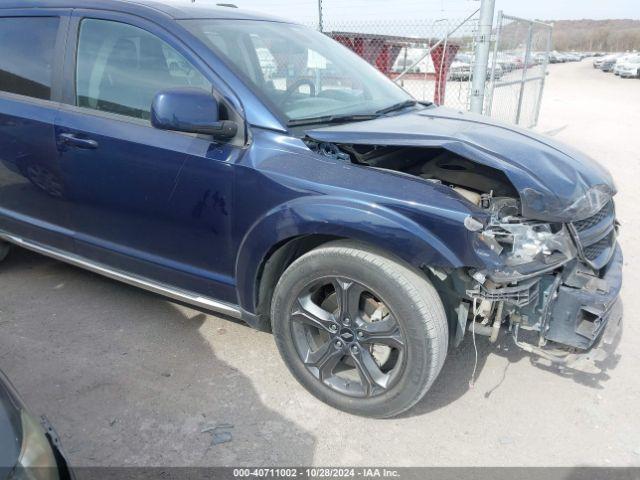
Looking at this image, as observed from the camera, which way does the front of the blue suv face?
facing the viewer and to the right of the viewer

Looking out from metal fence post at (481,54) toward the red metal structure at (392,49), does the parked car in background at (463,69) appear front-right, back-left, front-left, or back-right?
front-right

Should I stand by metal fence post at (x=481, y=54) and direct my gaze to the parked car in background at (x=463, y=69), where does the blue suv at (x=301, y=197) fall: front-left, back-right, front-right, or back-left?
back-left

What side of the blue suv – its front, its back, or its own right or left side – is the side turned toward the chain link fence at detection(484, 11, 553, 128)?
left

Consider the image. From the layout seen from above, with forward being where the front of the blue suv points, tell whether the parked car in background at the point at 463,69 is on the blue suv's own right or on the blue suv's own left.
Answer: on the blue suv's own left

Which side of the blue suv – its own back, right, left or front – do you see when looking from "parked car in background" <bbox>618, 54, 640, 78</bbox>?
left

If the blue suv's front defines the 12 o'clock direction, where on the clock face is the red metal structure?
The red metal structure is roughly at 8 o'clock from the blue suv.

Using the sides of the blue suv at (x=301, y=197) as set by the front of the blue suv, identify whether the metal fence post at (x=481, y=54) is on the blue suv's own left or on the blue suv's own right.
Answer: on the blue suv's own left
